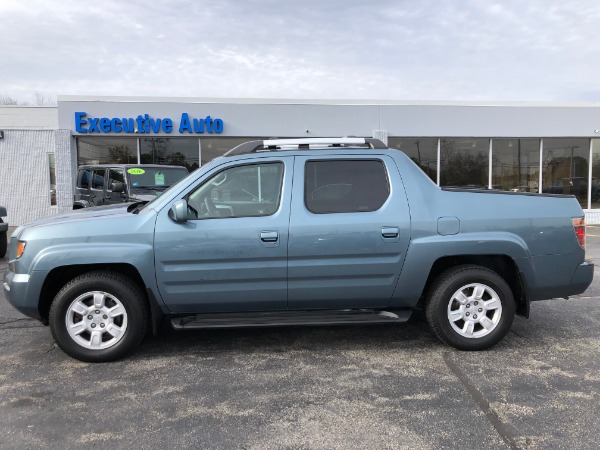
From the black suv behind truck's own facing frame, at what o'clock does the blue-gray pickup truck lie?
The blue-gray pickup truck is roughly at 1 o'clock from the black suv behind truck.

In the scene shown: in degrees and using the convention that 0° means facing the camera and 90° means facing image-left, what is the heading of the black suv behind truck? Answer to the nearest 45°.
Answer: approximately 315°

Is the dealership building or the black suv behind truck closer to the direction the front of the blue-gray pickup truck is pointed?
the black suv behind truck

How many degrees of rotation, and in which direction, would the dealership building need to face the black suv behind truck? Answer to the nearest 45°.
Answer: approximately 45° to its right

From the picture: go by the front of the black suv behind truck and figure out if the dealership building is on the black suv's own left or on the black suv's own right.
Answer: on the black suv's own left

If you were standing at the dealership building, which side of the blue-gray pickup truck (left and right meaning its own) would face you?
right

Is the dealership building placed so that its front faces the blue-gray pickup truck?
yes

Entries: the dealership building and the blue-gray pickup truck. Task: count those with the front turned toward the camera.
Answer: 1

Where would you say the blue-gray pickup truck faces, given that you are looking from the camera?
facing to the left of the viewer

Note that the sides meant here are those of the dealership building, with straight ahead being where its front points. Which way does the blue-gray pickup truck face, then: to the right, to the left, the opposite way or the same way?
to the right
